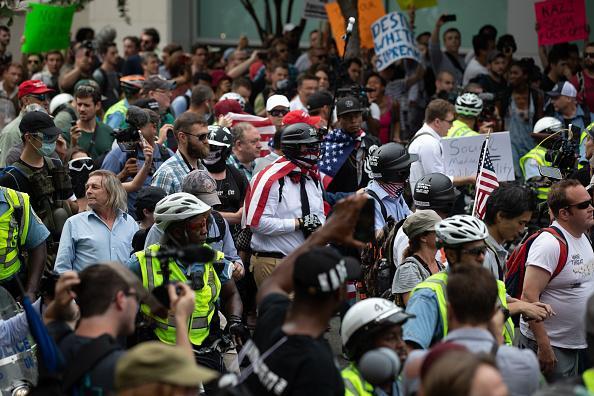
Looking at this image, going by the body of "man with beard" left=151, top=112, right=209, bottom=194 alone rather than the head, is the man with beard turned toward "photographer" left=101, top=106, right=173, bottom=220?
no

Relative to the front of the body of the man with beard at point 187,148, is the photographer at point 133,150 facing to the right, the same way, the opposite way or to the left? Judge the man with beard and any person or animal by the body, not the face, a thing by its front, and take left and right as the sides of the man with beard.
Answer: the same way
